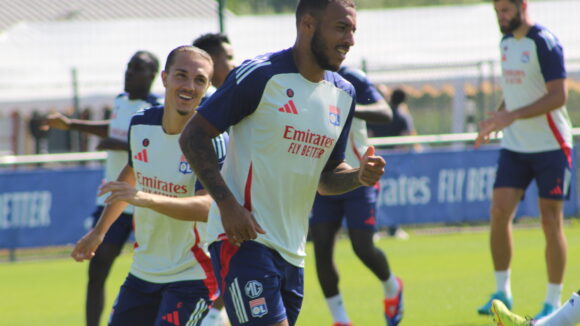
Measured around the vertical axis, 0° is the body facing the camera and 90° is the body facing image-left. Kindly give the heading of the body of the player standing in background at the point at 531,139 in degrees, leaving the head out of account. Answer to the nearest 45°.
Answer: approximately 45°

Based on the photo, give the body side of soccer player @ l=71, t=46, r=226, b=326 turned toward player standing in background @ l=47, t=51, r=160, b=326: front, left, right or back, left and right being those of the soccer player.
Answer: back

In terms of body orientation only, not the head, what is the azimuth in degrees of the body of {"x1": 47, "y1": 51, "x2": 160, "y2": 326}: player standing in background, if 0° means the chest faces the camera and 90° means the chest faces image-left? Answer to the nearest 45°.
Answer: approximately 45°

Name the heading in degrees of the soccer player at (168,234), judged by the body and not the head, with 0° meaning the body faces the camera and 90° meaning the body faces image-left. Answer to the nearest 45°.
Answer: approximately 0°

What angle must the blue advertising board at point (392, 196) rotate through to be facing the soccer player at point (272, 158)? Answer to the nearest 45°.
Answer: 0° — it already faces them

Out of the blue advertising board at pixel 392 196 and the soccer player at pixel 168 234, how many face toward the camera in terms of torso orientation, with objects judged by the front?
2

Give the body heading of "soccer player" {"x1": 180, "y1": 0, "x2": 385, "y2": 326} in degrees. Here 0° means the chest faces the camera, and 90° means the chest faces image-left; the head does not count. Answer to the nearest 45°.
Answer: approximately 315°

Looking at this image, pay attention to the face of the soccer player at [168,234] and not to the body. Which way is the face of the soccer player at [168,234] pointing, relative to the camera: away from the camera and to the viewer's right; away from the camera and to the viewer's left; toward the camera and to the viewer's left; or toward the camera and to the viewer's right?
toward the camera and to the viewer's right

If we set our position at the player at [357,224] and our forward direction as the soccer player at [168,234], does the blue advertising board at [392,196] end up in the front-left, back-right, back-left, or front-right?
back-right
